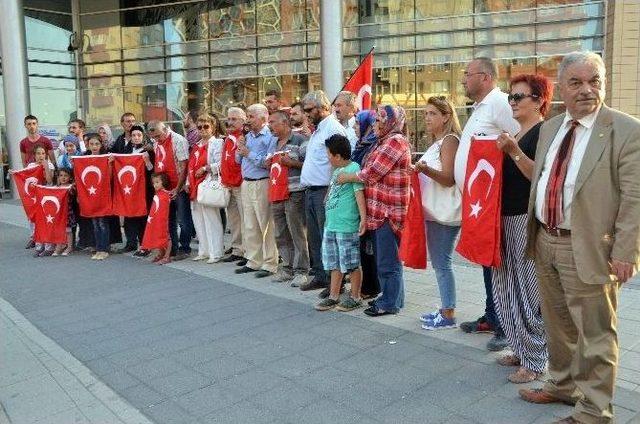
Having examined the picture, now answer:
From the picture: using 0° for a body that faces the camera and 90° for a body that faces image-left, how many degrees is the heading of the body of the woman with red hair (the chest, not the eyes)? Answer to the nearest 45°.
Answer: approximately 90°

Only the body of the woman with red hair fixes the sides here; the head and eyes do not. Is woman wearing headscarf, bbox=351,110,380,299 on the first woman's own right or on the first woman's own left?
on the first woman's own right

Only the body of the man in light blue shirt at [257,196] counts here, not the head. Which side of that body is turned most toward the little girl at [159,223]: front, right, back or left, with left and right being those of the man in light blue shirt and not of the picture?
right

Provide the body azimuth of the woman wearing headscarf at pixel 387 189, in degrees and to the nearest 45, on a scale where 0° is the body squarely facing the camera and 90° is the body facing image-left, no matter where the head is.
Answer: approximately 90°

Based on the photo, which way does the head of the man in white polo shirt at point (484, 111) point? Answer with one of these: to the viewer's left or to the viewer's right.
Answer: to the viewer's left

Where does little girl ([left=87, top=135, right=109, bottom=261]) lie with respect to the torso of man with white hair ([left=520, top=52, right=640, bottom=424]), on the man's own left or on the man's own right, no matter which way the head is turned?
on the man's own right

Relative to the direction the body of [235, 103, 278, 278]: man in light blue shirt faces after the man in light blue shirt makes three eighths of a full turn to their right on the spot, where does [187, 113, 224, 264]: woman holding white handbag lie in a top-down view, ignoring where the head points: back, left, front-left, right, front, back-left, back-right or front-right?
front-left

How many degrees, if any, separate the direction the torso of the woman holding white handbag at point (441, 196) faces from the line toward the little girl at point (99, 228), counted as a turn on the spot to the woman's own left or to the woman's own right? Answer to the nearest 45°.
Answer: approximately 45° to the woman's own right

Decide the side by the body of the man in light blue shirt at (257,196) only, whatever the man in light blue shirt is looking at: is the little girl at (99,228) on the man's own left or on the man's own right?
on the man's own right
